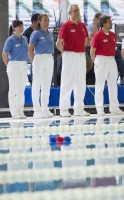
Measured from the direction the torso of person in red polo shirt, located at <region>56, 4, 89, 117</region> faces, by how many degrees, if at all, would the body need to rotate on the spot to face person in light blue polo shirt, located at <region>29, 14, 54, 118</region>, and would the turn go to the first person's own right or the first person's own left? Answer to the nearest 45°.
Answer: approximately 135° to the first person's own right

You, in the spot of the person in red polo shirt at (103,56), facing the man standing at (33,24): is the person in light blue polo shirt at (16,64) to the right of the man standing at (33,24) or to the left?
left

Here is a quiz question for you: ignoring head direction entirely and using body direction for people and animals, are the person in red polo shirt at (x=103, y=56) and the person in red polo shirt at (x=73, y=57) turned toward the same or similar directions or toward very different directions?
same or similar directions

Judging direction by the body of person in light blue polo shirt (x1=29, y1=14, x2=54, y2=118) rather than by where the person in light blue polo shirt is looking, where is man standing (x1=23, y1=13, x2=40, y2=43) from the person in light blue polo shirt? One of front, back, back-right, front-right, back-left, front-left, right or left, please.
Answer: back-left

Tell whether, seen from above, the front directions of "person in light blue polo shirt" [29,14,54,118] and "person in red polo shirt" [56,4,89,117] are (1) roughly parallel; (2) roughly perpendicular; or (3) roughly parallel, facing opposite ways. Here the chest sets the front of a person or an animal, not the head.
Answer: roughly parallel

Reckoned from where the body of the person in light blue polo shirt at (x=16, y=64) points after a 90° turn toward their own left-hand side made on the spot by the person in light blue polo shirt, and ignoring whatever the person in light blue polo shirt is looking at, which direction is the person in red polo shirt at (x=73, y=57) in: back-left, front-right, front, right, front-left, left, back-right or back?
front-right

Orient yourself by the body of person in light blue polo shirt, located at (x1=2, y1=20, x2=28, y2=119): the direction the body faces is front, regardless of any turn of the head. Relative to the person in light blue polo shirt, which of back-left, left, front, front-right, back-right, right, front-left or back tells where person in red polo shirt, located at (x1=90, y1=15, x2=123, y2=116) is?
front-left

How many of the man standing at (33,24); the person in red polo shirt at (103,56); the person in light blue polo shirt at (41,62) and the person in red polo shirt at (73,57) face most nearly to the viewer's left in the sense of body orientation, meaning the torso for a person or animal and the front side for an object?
0

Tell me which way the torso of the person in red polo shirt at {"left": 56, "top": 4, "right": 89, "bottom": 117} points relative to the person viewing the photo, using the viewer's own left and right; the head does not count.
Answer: facing the viewer and to the right of the viewer

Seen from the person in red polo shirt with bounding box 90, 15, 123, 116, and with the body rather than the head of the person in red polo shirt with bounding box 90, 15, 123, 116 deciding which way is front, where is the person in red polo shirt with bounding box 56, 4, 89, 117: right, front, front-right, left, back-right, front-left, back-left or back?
right

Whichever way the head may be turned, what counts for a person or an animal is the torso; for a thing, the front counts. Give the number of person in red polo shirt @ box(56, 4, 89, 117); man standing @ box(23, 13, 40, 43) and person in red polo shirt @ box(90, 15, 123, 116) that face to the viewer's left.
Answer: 0

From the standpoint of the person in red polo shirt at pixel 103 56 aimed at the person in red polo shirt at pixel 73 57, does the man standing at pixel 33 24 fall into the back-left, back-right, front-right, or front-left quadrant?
front-right

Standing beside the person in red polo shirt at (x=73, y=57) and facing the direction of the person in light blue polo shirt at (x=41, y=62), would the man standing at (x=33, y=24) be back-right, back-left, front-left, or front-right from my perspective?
front-right

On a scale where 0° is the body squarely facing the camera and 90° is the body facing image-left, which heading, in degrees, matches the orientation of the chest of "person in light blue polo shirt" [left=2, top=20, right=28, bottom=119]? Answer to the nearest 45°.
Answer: approximately 315°

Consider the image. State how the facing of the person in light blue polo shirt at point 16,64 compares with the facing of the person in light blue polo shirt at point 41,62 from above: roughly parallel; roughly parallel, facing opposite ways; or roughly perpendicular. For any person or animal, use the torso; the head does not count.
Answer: roughly parallel
